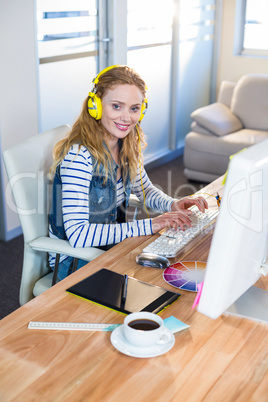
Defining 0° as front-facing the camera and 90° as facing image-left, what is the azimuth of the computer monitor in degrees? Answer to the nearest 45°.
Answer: approximately 135°

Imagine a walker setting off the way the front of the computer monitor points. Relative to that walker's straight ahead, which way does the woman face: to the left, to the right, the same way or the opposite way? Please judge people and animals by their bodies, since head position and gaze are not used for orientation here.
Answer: the opposite way

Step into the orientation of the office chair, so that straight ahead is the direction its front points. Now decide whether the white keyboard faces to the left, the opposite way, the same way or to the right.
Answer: the opposite way

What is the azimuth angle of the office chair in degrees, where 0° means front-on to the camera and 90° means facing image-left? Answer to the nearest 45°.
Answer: approximately 315°

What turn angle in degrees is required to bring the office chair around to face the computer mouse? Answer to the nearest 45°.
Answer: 0° — it already faces it

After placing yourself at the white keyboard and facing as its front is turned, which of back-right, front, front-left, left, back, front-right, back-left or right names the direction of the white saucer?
back-left

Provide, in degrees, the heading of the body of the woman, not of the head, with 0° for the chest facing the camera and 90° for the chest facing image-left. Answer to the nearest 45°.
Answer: approximately 315°

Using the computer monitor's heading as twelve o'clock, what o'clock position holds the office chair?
The office chair is roughly at 12 o'clock from the computer monitor.

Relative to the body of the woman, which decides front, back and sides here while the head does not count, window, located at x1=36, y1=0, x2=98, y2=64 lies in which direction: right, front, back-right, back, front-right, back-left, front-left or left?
back-left

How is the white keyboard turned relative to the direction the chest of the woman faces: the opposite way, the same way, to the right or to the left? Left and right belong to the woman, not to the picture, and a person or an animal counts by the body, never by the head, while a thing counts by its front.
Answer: the opposite way
